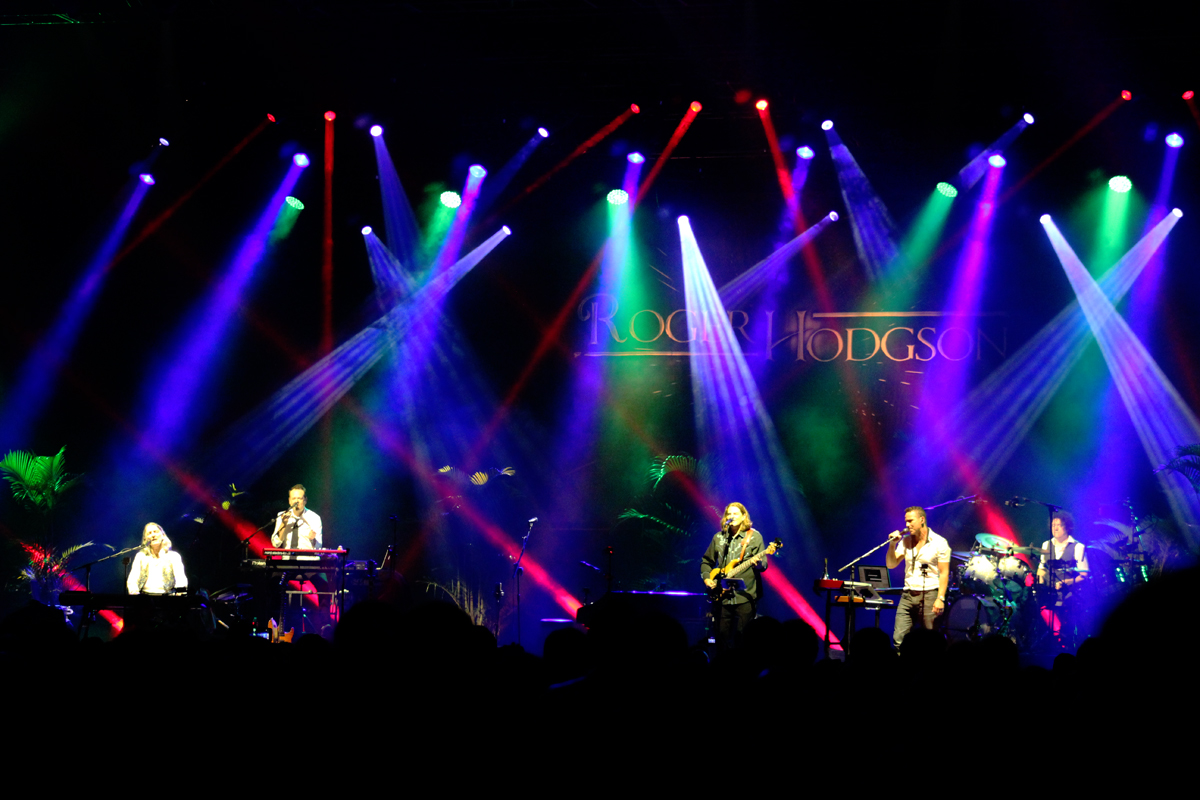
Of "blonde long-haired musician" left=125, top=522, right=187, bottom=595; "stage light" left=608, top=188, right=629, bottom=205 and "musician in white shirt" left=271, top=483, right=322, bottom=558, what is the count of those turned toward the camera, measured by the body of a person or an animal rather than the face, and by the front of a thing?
3

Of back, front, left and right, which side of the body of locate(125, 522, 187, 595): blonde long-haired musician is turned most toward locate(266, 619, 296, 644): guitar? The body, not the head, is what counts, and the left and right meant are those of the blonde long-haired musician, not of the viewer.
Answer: left

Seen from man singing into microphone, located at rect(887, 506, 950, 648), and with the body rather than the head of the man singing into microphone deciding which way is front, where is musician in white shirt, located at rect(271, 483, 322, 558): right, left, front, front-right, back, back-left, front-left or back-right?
front-right

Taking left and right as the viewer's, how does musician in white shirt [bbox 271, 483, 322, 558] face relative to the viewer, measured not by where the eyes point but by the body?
facing the viewer

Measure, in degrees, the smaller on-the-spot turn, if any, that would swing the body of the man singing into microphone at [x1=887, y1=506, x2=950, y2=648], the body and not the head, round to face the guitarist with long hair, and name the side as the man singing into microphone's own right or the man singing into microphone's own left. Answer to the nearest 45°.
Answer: approximately 45° to the man singing into microphone's own right

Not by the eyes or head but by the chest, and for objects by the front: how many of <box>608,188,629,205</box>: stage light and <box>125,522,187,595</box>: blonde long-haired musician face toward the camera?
2

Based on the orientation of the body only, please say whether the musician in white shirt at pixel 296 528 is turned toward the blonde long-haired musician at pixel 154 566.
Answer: no

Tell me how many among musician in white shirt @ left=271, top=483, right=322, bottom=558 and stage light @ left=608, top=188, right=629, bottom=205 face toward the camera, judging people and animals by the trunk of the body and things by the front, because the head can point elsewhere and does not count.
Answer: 2

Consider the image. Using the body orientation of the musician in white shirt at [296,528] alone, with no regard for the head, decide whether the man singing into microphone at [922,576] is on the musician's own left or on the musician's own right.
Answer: on the musician's own left

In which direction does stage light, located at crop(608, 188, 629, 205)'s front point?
toward the camera

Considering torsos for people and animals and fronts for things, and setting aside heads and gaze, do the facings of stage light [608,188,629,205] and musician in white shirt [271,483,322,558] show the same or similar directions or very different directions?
same or similar directions

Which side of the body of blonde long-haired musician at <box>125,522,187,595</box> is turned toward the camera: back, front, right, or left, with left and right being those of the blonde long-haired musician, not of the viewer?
front

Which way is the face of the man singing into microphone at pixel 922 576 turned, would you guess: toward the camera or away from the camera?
toward the camera

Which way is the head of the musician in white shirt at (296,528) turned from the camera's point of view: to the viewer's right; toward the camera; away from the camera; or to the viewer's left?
toward the camera
